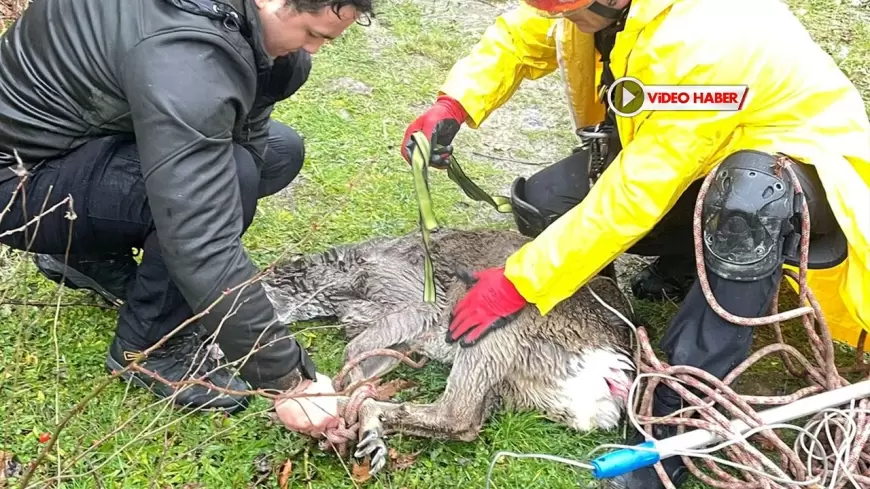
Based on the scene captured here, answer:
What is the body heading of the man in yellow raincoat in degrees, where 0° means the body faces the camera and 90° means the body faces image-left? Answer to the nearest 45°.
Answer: approximately 45°

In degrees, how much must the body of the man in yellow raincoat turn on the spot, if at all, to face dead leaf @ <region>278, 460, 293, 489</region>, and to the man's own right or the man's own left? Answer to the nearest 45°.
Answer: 0° — they already face it
